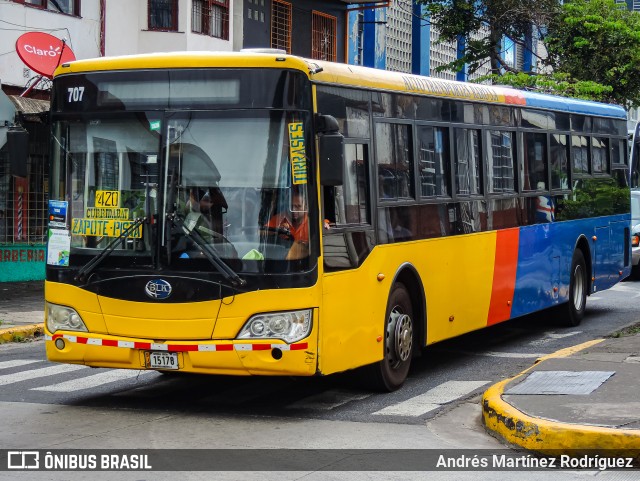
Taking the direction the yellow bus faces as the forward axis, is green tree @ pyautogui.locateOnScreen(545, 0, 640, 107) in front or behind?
behind

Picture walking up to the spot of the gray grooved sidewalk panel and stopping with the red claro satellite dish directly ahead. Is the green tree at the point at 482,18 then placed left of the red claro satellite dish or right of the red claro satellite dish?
right

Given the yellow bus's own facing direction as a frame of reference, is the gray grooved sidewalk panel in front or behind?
behind

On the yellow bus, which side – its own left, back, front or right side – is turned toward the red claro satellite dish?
right

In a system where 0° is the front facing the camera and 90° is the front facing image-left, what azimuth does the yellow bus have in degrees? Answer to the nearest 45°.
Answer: approximately 45°

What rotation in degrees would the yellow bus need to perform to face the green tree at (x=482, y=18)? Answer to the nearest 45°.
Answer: approximately 135° to its right
